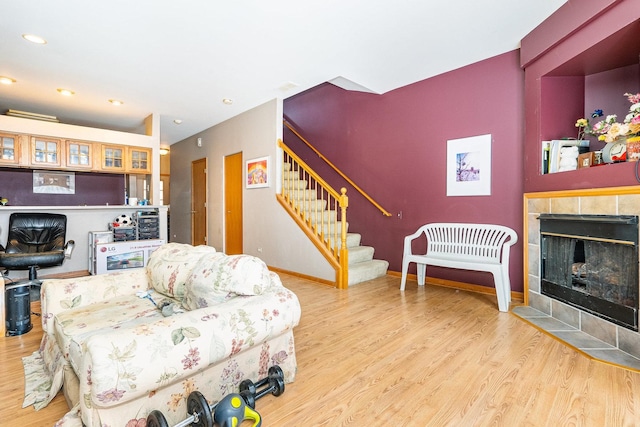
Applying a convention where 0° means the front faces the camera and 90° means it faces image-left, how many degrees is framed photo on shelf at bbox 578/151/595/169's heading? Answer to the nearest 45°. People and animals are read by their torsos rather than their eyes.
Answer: approximately 45°

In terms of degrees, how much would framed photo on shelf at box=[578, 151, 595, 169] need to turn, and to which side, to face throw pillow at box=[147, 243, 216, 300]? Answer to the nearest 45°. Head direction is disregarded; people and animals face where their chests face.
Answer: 0° — it already faces it

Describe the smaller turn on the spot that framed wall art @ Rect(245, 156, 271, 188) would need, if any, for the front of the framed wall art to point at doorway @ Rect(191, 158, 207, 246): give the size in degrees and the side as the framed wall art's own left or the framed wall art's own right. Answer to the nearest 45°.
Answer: approximately 90° to the framed wall art's own right

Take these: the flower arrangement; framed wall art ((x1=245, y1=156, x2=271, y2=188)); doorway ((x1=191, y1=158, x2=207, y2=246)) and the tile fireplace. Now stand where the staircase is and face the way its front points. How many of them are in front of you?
2

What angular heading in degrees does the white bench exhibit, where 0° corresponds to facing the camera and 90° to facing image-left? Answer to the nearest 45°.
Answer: approximately 45°

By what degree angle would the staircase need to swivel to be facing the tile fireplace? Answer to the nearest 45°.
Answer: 0° — it already faces it
